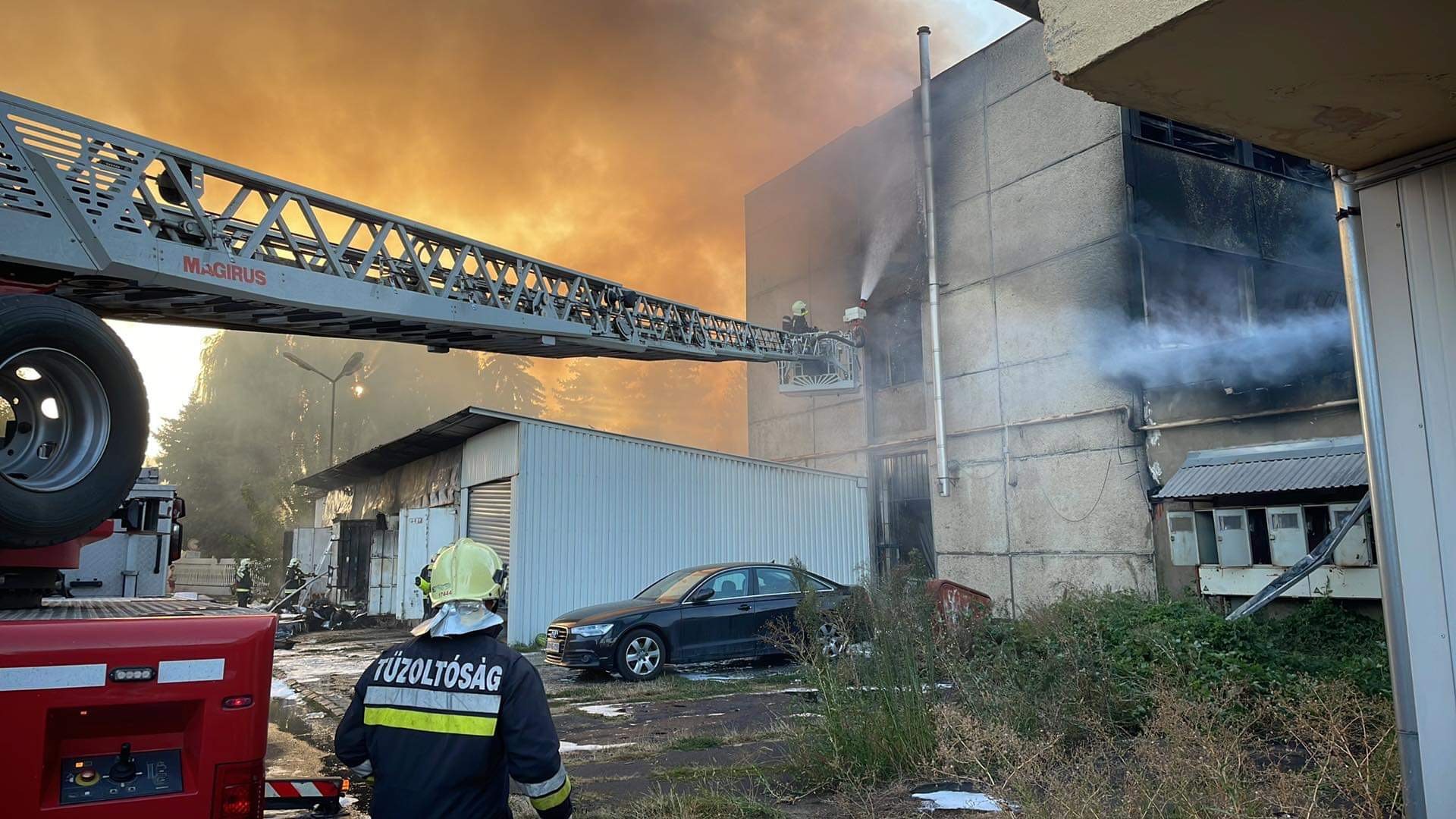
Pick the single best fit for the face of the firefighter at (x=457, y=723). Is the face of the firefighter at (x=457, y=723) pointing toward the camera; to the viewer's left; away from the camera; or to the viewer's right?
away from the camera

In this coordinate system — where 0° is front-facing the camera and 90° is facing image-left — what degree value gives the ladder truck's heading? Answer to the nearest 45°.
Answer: approximately 180°

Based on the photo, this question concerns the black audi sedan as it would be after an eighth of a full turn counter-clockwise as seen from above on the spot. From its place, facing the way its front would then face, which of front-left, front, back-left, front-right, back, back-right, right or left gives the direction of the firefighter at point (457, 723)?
front

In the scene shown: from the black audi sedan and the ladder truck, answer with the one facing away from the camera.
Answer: the ladder truck

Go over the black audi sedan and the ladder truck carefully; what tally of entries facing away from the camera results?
1

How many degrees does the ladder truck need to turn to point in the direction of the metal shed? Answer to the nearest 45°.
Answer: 0° — it already faces it

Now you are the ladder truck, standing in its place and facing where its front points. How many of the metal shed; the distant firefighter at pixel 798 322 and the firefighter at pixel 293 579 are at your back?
0

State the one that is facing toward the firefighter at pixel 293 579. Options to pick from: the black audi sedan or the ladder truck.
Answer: the ladder truck

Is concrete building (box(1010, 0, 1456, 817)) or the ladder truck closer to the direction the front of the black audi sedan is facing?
the ladder truck

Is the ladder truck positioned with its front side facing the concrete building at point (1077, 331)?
no

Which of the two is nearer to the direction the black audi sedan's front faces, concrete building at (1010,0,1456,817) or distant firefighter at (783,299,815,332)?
the concrete building

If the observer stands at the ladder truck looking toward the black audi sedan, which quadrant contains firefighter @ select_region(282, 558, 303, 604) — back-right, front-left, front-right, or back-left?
front-left

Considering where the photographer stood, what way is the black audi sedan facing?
facing the viewer and to the left of the viewer

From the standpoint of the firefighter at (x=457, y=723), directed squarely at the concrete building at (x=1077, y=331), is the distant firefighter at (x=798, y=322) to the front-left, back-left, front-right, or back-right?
front-left

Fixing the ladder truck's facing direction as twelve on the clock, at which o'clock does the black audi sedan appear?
The black audi sedan is roughly at 1 o'clock from the ladder truck.

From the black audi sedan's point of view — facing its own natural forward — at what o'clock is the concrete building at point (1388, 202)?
The concrete building is roughly at 10 o'clock from the black audi sedan.
